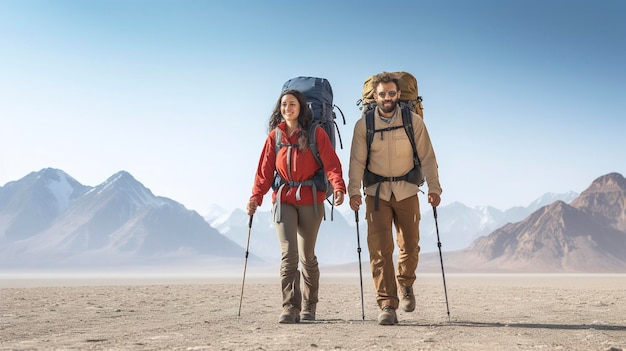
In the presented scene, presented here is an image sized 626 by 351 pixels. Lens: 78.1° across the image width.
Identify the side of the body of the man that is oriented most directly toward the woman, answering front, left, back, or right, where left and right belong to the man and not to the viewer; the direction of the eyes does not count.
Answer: right

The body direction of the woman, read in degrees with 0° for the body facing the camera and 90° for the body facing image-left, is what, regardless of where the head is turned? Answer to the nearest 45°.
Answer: approximately 0°

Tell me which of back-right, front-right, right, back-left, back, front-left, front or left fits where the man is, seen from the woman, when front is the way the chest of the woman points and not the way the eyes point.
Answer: left

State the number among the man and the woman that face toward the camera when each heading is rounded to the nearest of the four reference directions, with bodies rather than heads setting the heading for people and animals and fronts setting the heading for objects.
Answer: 2

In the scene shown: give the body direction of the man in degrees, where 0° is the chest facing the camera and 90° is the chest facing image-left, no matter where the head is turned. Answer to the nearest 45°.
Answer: approximately 0°
